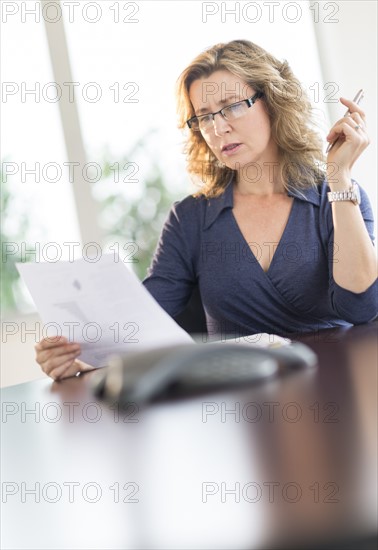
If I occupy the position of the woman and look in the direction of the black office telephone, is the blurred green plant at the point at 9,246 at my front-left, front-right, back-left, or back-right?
back-right

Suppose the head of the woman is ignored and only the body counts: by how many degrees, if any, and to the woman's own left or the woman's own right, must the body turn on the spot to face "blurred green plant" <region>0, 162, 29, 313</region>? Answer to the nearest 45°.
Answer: approximately 135° to the woman's own right

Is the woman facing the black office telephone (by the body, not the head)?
yes

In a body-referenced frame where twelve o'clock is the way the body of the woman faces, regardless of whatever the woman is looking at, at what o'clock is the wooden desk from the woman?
The wooden desk is roughly at 12 o'clock from the woman.

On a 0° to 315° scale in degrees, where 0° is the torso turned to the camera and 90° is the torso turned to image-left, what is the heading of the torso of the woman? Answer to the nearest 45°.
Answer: approximately 0°
